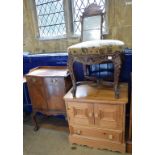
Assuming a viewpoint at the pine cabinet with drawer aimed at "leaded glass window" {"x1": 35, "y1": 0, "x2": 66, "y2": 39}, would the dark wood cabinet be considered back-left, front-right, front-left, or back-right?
front-left

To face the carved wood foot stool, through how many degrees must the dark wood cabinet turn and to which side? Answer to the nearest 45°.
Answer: approximately 45° to its left

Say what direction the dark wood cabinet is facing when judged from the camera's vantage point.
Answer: facing the viewer

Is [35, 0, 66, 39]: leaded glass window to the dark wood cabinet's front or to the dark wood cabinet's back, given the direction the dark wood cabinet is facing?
to the back

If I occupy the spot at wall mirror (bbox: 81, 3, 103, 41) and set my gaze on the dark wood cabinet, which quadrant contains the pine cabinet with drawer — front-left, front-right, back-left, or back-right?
front-left
